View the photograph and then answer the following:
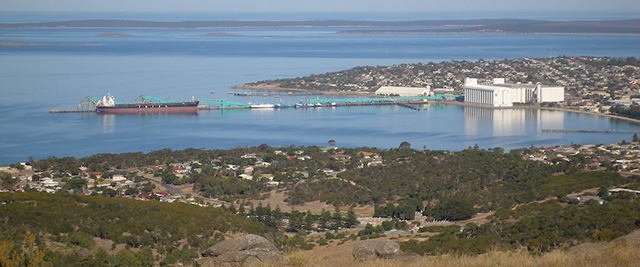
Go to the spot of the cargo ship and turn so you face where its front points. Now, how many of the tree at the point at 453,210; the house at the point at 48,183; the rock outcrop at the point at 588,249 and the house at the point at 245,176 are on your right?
4

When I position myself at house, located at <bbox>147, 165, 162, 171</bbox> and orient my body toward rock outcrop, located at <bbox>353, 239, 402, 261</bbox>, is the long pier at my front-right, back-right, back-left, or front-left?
back-left

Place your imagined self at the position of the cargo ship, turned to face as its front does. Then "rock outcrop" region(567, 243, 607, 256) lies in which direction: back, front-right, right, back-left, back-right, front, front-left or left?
right

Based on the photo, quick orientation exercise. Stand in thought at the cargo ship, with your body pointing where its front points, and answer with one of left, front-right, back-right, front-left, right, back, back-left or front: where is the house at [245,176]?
right

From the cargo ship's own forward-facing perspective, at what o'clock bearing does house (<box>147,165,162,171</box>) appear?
The house is roughly at 3 o'clock from the cargo ship.

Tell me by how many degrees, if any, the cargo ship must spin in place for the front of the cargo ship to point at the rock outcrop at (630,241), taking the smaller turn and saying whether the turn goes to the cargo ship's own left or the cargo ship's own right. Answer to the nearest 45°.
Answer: approximately 90° to the cargo ship's own right

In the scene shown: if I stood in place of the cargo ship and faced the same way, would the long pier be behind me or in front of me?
in front

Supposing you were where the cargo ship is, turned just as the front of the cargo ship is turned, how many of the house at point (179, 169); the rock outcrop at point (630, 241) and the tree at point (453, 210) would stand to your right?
3

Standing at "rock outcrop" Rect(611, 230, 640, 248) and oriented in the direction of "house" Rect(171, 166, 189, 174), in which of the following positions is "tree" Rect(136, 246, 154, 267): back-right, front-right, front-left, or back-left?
front-left

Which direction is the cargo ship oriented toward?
to the viewer's right

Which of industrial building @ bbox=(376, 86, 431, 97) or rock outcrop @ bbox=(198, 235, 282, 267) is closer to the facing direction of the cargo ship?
the industrial building

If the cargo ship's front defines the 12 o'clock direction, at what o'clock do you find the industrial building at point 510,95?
The industrial building is roughly at 12 o'clock from the cargo ship.

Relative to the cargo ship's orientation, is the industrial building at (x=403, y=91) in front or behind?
in front

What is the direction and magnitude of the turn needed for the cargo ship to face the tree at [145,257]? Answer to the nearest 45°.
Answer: approximately 90° to its right

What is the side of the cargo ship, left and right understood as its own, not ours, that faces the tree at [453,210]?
right

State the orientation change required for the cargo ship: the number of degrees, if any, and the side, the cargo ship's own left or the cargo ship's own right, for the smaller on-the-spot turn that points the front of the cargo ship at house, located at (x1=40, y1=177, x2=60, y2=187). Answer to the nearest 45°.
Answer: approximately 90° to the cargo ship's own right

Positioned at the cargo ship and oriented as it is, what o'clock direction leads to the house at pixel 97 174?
The house is roughly at 3 o'clock from the cargo ship.

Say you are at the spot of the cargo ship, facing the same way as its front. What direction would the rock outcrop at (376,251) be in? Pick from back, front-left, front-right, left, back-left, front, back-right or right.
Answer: right
